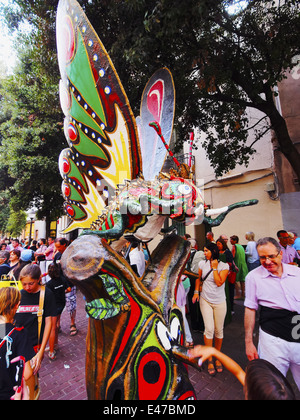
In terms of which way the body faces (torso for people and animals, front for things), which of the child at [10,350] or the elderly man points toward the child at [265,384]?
the elderly man

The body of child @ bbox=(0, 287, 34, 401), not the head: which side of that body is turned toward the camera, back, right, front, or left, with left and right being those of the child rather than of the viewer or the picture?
back

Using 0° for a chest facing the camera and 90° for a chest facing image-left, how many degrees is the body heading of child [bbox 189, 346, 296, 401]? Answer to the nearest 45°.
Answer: approximately 135°

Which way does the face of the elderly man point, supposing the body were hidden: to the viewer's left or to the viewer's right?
to the viewer's left

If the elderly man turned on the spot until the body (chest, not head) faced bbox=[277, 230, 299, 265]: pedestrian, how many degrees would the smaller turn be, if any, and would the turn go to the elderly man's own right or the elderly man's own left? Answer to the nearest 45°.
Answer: approximately 180°

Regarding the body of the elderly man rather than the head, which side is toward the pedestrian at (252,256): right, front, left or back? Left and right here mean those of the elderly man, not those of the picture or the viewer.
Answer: back

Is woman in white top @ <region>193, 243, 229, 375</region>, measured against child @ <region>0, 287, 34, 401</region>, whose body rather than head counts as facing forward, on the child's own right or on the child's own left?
on the child's own right

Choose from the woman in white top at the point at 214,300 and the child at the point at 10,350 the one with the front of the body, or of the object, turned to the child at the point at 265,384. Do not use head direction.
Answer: the woman in white top

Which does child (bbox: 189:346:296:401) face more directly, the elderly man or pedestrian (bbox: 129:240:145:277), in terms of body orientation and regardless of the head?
the pedestrian

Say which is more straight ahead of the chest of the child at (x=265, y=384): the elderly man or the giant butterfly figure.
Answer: the giant butterfly figure
